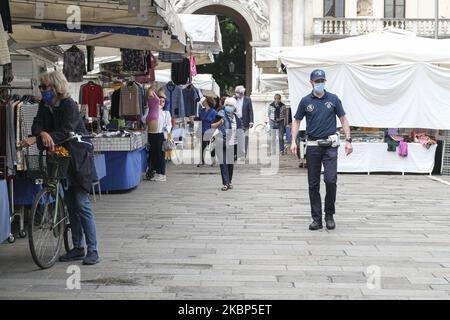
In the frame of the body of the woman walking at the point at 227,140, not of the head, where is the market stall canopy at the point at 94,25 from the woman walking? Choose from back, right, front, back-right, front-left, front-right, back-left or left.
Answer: front-right

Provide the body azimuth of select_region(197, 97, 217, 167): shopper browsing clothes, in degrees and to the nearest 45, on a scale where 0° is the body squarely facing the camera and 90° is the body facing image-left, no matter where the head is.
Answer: approximately 90°

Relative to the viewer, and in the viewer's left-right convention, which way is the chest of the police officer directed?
facing the viewer

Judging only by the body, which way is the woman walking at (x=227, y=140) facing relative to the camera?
toward the camera

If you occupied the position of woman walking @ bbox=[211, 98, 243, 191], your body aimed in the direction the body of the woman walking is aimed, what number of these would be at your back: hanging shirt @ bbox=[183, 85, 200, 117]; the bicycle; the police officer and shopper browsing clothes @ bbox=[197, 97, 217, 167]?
2

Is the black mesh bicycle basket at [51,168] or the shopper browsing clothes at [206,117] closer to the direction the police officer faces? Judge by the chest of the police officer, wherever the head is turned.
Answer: the black mesh bicycle basket

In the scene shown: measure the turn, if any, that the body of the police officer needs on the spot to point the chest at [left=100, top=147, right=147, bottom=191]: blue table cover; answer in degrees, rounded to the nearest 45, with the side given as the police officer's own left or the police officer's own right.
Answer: approximately 135° to the police officer's own right

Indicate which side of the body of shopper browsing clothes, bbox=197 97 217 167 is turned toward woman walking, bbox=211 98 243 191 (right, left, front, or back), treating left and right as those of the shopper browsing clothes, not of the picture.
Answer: left

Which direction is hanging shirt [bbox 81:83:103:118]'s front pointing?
toward the camera

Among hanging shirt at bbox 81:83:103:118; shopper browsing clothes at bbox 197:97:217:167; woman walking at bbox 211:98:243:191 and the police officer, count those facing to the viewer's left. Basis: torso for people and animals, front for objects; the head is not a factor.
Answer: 1

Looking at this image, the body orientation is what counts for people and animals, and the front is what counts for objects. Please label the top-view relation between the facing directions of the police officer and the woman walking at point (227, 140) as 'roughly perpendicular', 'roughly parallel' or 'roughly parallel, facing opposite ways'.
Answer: roughly parallel

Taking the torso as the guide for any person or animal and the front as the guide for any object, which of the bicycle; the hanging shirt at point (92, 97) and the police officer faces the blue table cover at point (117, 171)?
the hanging shirt

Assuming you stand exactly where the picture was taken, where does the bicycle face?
facing the viewer and to the left of the viewer

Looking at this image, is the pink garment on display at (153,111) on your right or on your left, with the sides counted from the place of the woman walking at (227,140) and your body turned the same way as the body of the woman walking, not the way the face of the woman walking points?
on your right
